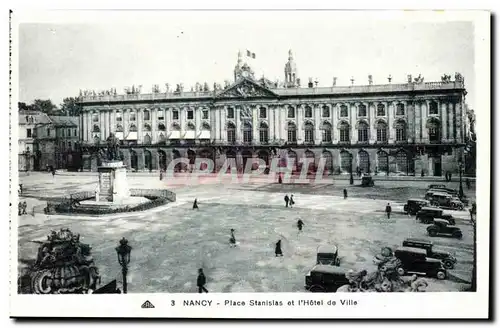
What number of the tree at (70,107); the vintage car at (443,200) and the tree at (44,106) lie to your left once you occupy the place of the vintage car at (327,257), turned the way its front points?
2

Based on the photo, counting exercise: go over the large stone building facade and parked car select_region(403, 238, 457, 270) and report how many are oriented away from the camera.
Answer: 0

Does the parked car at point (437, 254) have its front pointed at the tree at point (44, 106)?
no

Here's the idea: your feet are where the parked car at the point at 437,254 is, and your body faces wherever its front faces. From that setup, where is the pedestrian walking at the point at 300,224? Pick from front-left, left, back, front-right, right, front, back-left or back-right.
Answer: back

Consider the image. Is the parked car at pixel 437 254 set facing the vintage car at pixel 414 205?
no

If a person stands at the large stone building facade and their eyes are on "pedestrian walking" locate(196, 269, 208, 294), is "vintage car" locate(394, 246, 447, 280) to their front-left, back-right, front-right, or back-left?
front-left

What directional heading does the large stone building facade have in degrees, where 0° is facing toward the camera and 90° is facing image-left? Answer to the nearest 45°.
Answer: approximately 0°

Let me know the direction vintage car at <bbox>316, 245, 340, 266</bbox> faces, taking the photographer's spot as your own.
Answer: facing away from the viewer

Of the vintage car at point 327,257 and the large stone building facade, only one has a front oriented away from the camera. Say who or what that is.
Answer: the vintage car
